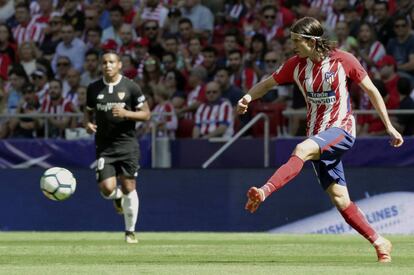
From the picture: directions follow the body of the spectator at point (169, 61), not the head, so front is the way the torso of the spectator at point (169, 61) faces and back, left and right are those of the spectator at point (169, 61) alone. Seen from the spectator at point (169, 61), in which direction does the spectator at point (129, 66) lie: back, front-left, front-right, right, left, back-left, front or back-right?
right

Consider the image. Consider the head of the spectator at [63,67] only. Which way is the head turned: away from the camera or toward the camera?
toward the camera

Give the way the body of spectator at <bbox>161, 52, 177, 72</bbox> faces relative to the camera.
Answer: toward the camera

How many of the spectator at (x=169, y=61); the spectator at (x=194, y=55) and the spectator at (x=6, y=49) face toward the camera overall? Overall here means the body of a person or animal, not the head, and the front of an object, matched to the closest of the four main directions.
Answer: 3

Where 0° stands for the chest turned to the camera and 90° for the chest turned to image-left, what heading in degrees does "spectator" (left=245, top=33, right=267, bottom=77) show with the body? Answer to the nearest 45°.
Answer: approximately 45°

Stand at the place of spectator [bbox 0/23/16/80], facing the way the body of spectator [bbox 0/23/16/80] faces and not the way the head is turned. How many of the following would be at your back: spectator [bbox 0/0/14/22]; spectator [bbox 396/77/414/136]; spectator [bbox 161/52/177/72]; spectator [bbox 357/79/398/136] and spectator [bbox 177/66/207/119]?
1

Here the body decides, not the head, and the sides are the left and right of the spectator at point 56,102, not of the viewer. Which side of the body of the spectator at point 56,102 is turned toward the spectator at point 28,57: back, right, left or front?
back

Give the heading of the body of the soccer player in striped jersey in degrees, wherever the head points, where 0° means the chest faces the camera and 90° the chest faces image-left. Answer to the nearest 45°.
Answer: approximately 45°

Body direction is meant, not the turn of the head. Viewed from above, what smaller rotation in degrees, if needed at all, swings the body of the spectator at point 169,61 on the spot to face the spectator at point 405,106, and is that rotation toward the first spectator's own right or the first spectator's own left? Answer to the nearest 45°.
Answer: approximately 45° to the first spectator's own left

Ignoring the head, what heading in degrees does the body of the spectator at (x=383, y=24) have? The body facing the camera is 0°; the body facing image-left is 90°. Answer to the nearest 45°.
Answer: approximately 45°

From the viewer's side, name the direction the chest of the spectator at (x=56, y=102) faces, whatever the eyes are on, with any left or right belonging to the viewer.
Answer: facing the viewer

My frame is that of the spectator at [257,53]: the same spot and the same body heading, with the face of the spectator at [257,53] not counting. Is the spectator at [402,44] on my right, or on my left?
on my left

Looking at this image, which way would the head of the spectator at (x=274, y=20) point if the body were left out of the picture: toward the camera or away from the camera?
toward the camera

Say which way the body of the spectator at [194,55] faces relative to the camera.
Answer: toward the camera
